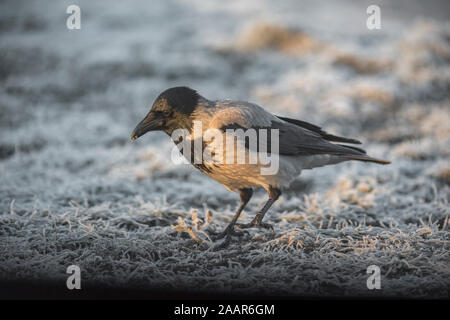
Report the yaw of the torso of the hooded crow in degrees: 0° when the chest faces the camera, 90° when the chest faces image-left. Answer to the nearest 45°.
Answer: approximately 90°
